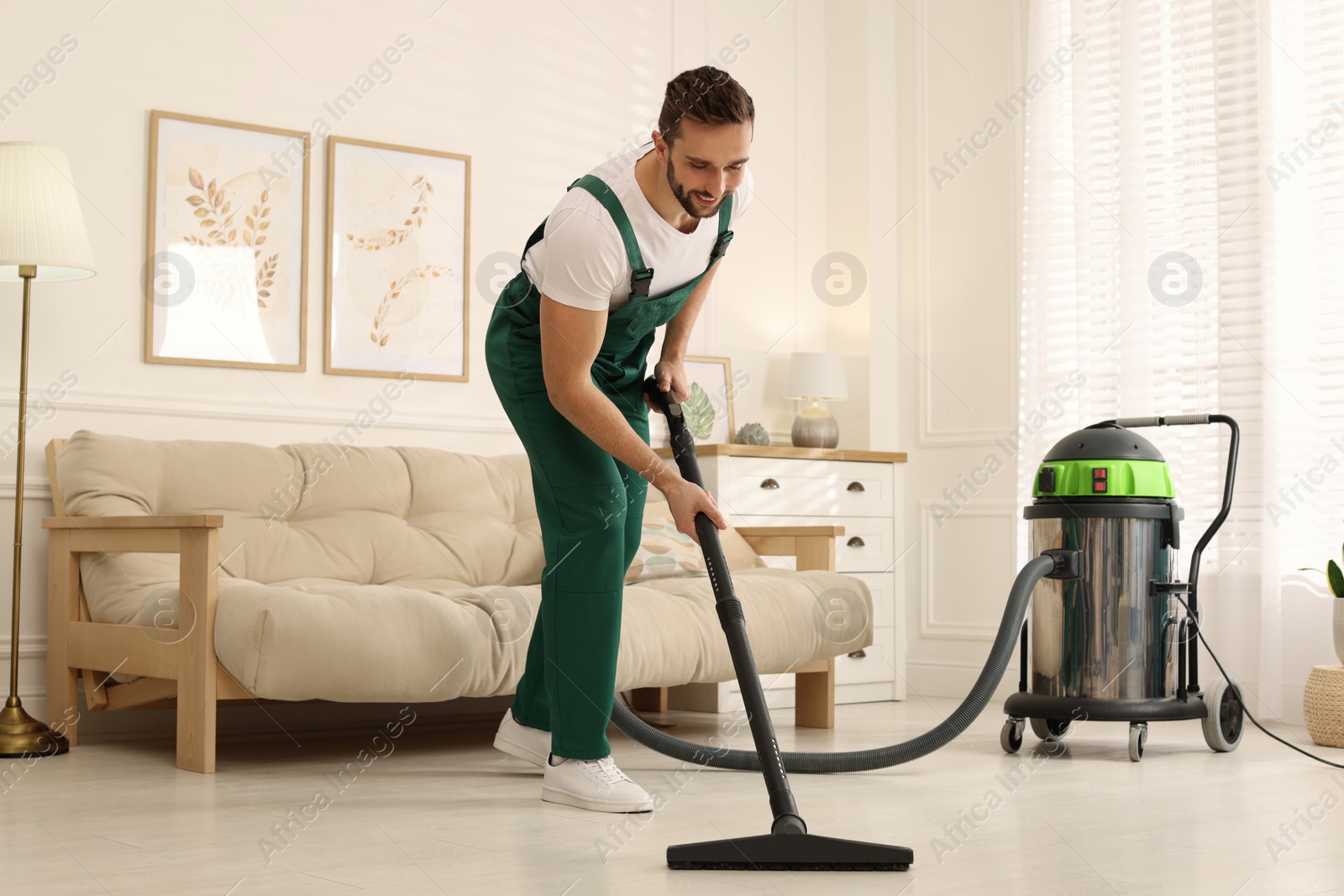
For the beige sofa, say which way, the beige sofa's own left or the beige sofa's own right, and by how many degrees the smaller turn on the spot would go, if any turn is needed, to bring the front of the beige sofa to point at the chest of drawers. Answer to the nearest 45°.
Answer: approximately 90° to the beige sofa's own left

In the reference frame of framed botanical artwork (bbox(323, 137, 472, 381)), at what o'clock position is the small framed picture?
The small framed picture is roughly at 10 o'clock from the framed botanical artwork.

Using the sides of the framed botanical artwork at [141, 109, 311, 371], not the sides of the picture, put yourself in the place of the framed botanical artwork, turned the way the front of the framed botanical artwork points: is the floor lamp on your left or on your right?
on your right

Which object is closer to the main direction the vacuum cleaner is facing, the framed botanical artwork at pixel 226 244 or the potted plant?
the framed botanical artwork

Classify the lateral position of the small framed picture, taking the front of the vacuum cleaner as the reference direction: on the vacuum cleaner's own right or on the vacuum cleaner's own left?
on the vacuum cleaner's own right

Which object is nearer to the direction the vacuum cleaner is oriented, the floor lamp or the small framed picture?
the floor lamp

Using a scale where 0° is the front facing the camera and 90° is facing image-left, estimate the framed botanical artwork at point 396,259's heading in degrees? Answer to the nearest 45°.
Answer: approximately 315°

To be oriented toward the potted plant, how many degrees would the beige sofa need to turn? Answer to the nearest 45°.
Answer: approximately 45° to its left

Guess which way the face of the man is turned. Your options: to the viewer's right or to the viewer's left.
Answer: to the viewer's right
